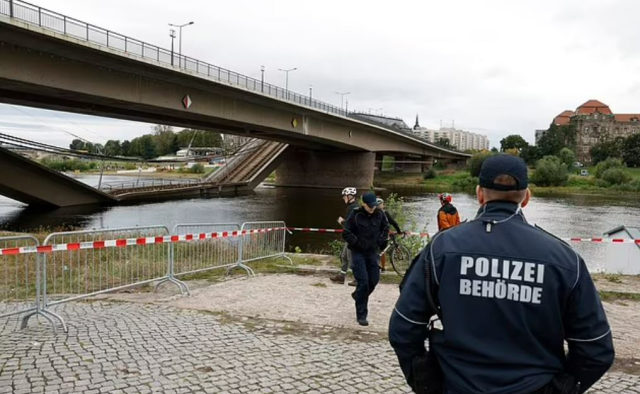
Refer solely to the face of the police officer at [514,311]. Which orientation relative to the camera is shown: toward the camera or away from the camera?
away from the camera

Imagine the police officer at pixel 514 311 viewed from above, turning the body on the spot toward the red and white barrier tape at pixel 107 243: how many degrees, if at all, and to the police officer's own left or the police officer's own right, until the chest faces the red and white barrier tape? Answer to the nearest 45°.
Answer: approximately 45° to the police officer's own left

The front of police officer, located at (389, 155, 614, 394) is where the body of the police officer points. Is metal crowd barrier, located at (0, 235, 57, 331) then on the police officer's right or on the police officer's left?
on the police officer's left

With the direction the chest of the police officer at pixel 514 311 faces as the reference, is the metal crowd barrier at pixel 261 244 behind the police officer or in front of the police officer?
in front

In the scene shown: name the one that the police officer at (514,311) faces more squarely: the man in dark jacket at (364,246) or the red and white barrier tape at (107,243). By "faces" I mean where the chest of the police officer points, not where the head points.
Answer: the man in dark jacket

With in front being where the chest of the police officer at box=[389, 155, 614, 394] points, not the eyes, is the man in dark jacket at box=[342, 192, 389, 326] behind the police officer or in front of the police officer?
in front

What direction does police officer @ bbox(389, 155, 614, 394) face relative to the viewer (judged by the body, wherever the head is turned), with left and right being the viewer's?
facing away from the viewer
